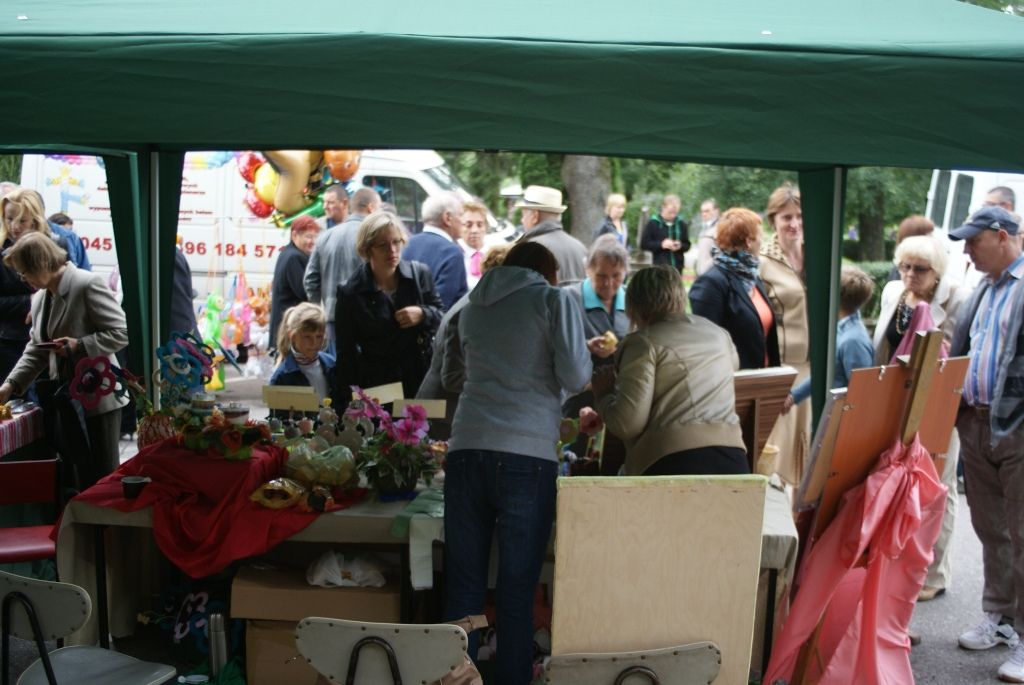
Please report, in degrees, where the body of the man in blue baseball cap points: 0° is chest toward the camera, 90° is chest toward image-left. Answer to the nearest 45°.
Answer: approximately 45°

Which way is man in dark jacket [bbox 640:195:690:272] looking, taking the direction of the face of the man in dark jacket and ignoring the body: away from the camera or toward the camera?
toward the camera

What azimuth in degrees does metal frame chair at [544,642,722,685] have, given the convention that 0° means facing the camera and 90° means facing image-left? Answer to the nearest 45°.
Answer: approximately 180°

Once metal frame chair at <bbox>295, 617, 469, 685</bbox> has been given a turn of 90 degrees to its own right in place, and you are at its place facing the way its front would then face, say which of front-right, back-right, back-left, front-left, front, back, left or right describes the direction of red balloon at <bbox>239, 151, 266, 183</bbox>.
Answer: left

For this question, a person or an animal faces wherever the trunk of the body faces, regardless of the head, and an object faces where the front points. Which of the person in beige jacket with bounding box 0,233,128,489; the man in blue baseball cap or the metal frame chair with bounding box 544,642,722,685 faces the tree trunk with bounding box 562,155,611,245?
the metal frame chair

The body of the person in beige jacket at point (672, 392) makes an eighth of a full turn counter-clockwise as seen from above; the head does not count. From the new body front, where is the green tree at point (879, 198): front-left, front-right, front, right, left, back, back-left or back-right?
right

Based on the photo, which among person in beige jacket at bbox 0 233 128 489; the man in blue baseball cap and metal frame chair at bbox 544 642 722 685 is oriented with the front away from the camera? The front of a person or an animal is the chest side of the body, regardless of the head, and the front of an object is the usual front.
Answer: the metal frame chair

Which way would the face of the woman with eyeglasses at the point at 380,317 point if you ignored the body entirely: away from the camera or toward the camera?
toward the camera

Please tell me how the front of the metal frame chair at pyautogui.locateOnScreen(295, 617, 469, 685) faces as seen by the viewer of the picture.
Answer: facing away from the viewer

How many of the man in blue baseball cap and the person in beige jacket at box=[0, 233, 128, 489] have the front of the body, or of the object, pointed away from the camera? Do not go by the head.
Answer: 0

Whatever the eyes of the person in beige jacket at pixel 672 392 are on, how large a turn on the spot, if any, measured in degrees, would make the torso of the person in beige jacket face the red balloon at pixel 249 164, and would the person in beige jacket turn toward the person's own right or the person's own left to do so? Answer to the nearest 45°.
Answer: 0° — they already face it

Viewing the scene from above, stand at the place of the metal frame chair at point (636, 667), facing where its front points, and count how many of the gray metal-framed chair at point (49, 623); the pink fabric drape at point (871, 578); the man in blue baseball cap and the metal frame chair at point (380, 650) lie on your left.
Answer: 2

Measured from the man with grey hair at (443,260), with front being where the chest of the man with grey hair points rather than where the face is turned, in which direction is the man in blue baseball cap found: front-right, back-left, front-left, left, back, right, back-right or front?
right

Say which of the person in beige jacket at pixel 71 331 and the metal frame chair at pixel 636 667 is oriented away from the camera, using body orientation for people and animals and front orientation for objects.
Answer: the metal frame chair

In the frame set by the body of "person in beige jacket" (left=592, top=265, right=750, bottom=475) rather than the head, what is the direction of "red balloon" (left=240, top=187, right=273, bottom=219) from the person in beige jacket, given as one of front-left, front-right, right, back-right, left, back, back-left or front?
front

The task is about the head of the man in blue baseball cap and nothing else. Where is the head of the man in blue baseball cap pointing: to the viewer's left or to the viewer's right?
to the viewer's left
